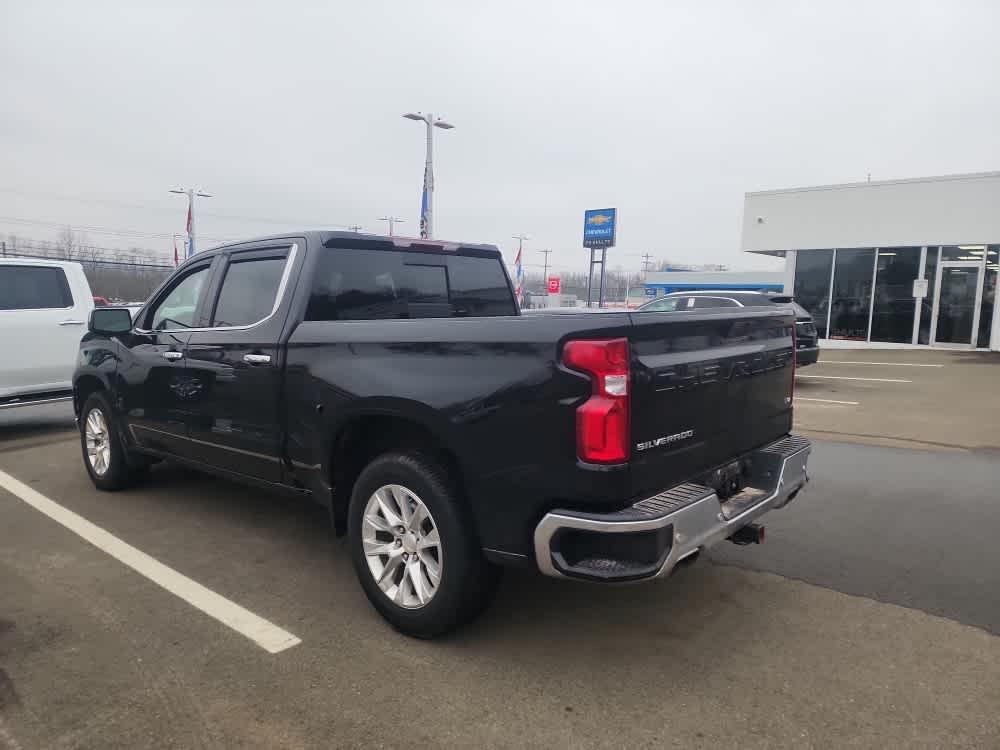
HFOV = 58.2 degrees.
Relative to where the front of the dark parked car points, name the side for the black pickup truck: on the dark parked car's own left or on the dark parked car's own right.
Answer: on the dark parked car's own left

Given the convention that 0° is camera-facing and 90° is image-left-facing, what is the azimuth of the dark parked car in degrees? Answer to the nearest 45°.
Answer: approximately 90°

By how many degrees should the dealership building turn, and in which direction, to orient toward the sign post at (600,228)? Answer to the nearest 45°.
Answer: approximately 135° to its right

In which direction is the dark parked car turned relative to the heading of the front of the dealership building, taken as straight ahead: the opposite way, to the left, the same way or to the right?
to the right

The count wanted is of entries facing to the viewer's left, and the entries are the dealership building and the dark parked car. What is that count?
1

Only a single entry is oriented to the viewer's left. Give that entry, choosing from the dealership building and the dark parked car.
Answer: the dark parked car

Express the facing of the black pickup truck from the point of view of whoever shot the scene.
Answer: facing away from the viewer and to the left of the viewer

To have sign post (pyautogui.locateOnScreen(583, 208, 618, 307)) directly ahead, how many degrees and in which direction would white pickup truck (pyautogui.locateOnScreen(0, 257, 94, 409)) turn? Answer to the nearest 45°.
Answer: approximately 180°
